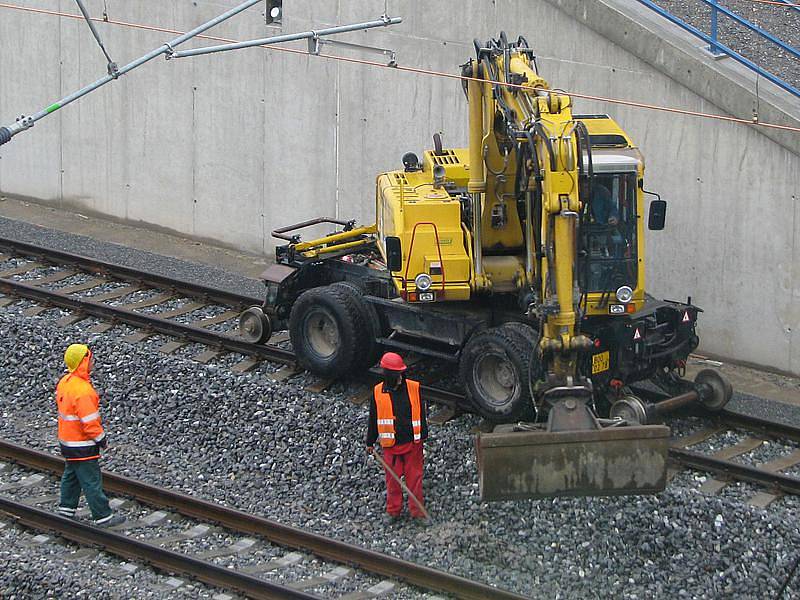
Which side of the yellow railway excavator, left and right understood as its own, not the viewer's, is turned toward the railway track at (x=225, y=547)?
right

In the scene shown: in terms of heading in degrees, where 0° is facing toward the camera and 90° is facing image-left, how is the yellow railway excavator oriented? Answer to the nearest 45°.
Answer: approximately 315°

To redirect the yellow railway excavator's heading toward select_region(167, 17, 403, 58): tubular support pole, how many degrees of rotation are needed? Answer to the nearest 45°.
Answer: approximately 135° to its right

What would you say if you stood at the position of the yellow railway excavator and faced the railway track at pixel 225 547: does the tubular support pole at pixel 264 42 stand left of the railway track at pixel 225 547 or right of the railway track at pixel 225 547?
right

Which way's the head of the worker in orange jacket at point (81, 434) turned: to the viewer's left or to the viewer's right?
to the viewer's right

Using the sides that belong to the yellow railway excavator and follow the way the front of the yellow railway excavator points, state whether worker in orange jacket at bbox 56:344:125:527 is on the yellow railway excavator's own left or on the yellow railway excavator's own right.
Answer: on the yellow railway excavator's own right
